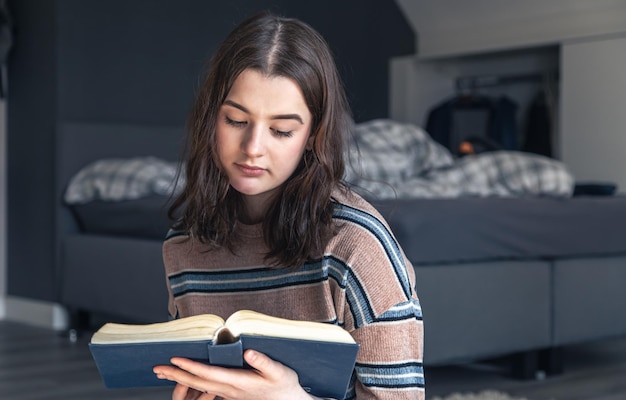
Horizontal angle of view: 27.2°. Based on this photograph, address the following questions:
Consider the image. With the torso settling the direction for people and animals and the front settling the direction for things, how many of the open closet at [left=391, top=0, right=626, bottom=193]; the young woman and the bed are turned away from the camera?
0

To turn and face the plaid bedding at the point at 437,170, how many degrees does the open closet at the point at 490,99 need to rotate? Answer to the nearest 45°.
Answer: approximately 45° to its left

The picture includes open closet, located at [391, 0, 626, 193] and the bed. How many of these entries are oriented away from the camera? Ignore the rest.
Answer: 0

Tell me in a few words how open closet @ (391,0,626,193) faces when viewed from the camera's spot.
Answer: facing the viewer and to the left of the viewer

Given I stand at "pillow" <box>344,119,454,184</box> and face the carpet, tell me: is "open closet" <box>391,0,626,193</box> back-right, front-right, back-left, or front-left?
back-left

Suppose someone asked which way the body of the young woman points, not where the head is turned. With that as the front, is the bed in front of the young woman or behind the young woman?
behind

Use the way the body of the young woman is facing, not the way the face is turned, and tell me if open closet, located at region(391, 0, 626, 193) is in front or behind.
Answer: behind

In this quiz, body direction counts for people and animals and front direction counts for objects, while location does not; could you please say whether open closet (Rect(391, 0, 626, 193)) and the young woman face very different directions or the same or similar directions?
same or similar directions

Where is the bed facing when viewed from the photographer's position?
facing the viewer and to the right of the viewer

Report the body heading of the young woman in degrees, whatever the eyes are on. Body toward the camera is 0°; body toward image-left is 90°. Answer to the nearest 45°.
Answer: approximately 45°

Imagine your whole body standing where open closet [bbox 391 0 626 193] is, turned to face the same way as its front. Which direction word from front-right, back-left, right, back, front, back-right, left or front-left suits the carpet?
front-left

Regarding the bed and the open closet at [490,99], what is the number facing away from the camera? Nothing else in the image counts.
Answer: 0

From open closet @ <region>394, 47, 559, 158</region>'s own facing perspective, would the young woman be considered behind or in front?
in front
